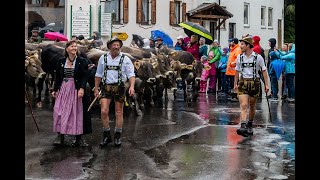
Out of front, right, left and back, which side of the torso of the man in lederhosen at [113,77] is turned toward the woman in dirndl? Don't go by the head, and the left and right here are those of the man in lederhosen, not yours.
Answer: right

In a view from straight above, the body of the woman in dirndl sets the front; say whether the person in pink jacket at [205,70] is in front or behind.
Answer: behind

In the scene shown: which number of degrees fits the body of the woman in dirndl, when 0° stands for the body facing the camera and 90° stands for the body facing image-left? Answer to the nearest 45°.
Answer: approximately 0°

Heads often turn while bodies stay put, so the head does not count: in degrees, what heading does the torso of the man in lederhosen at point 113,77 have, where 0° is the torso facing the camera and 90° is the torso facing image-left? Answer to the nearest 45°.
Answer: approximately 0°

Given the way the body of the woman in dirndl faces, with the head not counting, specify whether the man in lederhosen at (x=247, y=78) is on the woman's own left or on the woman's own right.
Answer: on the woman's own left

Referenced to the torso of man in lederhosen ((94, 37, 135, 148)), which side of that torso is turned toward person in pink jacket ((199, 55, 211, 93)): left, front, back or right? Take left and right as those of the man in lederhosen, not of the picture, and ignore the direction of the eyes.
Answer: back

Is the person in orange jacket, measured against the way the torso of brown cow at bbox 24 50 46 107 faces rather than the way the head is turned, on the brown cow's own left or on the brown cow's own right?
on the brown cow's own left

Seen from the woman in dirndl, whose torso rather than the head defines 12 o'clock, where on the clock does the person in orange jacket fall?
The person in orange jacket is roughly at 7 o'clock from the woman in dirndl.

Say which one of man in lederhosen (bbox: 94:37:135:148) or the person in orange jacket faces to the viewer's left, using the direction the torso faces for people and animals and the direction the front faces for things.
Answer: the person in orange jacket
